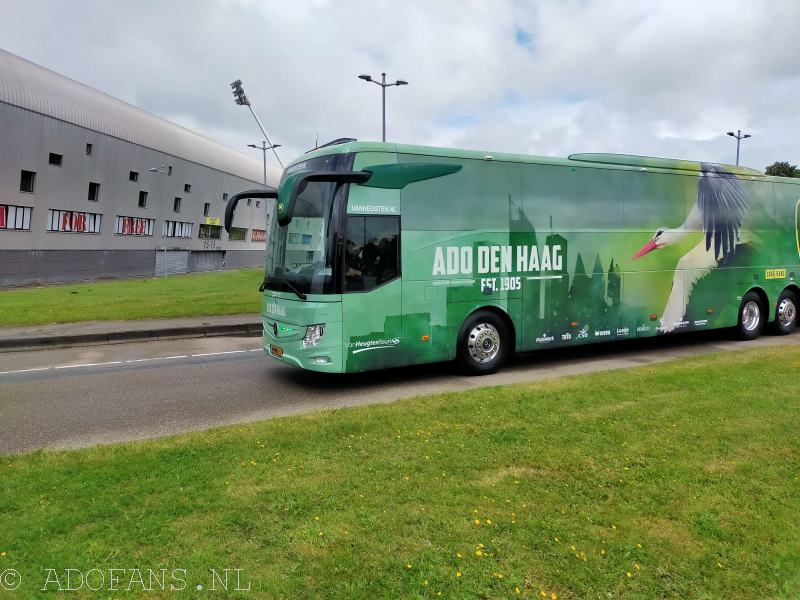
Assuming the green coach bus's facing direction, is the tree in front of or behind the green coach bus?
behind

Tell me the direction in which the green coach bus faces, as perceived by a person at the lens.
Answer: facing the viewer and to the left of the viewer

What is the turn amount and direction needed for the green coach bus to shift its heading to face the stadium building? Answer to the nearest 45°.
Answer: approximately 90° to its right
